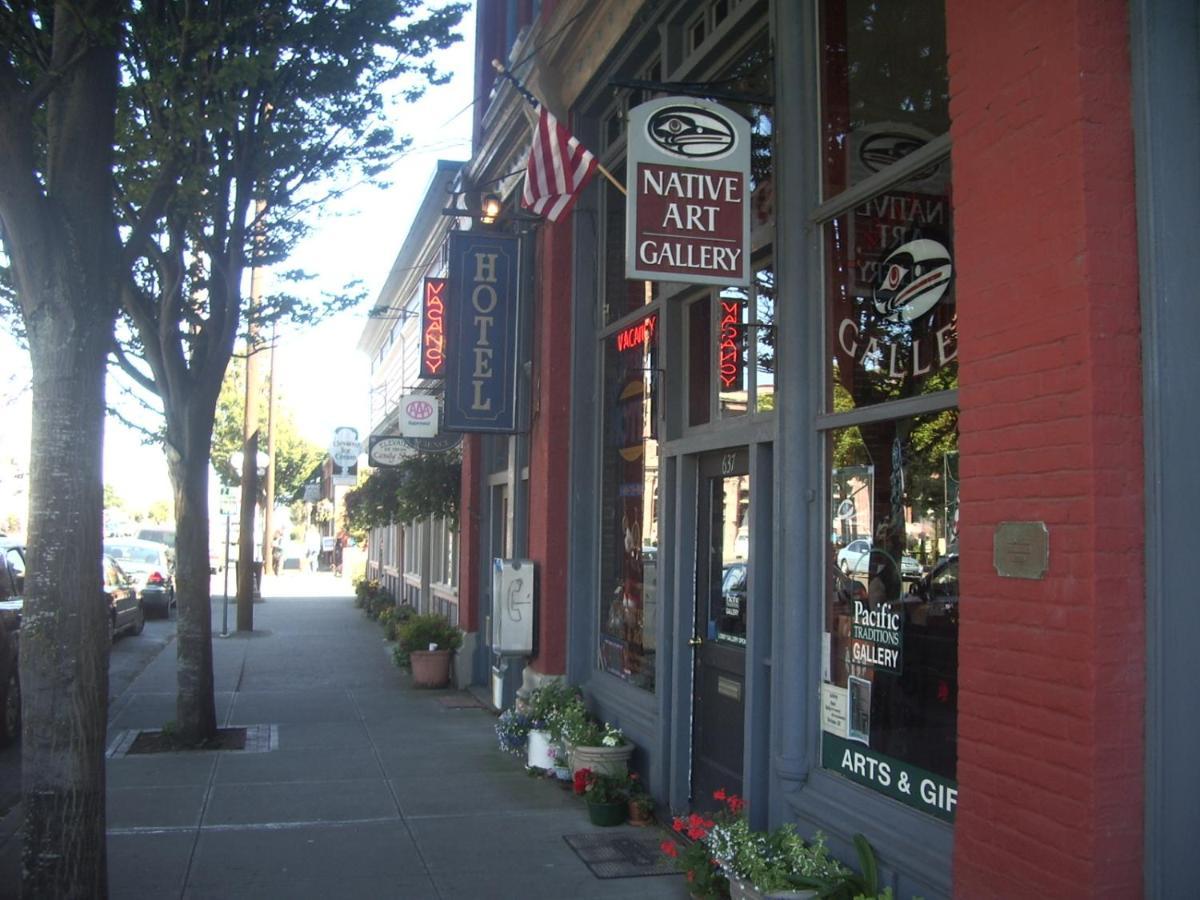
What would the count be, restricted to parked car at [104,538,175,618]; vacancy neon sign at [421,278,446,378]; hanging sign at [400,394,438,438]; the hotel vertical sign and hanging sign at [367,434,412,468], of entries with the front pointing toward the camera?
4

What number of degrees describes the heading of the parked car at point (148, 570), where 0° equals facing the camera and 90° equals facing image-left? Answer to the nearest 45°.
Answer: approximately 180°

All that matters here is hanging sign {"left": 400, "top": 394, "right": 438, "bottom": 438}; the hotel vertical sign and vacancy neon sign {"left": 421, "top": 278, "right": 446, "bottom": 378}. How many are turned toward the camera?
3

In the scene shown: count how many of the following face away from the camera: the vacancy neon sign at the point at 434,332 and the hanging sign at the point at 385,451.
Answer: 0

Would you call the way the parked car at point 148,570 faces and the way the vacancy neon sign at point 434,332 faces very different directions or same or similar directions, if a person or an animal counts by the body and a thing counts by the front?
very different directions

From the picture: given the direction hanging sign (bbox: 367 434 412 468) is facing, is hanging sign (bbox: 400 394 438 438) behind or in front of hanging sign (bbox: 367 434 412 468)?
in front

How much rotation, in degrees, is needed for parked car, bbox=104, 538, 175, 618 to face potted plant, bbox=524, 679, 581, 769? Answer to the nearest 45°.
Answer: approximately 180°

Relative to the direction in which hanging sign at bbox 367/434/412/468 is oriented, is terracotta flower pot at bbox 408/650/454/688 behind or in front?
in front

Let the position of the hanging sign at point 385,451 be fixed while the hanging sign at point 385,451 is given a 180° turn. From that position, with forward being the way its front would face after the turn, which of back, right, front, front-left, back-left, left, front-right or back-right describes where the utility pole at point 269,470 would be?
front
